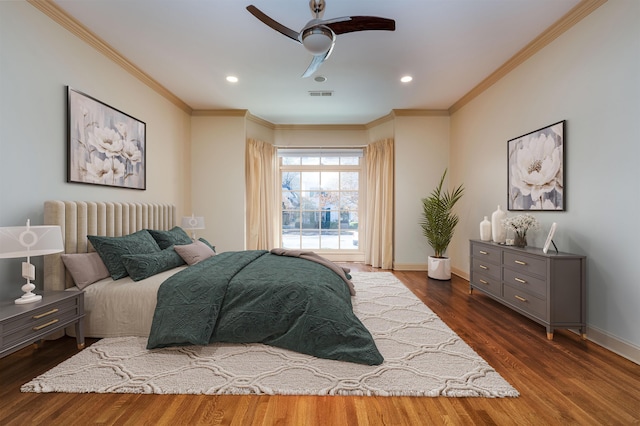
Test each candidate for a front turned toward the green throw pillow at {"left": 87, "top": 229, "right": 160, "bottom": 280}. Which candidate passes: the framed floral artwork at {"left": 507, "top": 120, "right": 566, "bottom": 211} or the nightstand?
the framed floral artwork

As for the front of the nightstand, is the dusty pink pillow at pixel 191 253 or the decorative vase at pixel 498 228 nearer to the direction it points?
the decorative vase

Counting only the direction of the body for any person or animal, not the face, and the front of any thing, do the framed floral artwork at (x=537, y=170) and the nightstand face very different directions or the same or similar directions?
very different directions

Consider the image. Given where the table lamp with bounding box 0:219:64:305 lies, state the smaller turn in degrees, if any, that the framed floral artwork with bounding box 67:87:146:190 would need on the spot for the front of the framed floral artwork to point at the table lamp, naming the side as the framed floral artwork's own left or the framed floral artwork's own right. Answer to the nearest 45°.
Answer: approximately 45° to the framed floral artwork's own right

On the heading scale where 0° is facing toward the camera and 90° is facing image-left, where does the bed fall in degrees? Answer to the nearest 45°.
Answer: approximately 315°

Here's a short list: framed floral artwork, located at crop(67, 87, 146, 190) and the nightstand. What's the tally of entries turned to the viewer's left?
0

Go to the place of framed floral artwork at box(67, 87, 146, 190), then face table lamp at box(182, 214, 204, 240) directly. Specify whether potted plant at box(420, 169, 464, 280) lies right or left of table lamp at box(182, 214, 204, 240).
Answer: right
